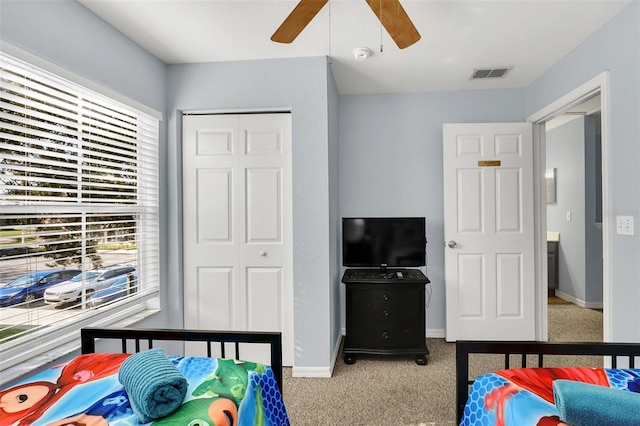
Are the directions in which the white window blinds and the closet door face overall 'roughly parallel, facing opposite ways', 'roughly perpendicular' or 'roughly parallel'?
roughly perpendicular

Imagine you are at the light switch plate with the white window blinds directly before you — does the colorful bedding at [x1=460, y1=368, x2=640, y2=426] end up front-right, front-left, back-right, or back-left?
front-left

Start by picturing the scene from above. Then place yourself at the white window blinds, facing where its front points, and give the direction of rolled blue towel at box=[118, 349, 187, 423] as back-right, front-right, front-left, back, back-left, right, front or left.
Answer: front-right

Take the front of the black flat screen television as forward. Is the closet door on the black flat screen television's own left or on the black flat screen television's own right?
on the black flat screen television's own right

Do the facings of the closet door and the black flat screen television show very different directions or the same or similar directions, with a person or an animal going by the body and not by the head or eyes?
same or similar directions

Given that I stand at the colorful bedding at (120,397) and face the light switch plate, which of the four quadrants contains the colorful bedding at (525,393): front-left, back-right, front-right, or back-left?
front-right

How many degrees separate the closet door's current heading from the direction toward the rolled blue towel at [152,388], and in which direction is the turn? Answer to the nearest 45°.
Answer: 0° — it already faces it

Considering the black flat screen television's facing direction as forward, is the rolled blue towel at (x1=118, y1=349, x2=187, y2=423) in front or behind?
in front

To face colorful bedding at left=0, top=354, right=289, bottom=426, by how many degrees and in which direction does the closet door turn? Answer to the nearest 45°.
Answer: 0° — it already faces it

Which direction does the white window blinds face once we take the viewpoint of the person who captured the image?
facing the viewer and to the right of the viewer

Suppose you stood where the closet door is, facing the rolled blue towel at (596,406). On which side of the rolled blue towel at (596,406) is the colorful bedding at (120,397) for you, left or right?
right

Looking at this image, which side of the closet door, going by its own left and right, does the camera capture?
front

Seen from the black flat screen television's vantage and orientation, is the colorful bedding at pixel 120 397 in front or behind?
in front

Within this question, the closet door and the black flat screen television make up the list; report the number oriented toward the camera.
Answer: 2

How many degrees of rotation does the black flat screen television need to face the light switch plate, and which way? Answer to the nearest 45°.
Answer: approximately 45° to its left

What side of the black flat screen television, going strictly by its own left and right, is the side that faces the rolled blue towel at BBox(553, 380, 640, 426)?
front
